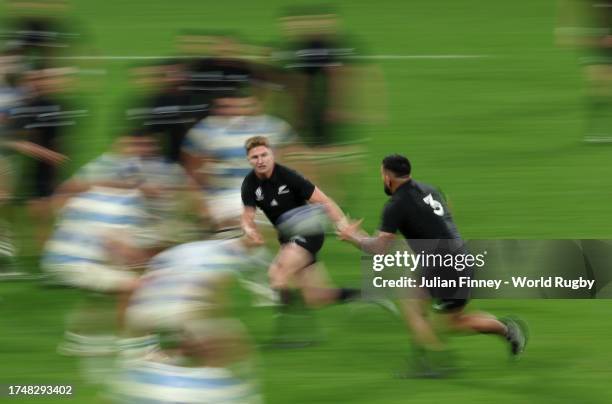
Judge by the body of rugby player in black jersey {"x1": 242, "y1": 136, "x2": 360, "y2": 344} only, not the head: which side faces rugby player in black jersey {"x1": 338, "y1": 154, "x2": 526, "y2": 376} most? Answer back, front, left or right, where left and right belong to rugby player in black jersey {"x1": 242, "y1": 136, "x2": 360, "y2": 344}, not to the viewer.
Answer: left

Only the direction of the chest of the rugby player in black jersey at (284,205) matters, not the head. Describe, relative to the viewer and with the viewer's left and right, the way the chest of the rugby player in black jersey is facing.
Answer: facing the viewer and to the left of the viewer

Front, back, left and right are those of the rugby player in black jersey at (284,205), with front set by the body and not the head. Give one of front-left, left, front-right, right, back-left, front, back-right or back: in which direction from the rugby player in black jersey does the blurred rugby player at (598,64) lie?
back
